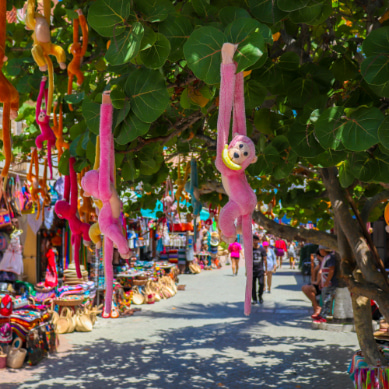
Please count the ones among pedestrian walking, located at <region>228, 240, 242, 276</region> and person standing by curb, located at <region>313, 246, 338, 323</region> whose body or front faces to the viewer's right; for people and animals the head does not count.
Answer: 0

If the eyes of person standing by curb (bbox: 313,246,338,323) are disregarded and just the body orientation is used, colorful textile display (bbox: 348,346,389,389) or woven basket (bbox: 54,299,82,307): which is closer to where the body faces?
the woven basket

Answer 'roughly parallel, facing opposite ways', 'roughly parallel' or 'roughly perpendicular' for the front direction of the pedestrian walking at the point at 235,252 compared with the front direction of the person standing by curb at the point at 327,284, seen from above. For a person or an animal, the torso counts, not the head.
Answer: roughly perpendicular

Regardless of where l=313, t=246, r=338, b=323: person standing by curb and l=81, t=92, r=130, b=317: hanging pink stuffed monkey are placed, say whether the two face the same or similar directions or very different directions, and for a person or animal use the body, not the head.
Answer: very different directions

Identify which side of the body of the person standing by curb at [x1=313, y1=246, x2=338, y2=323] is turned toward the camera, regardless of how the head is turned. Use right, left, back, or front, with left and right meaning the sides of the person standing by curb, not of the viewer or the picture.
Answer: left
